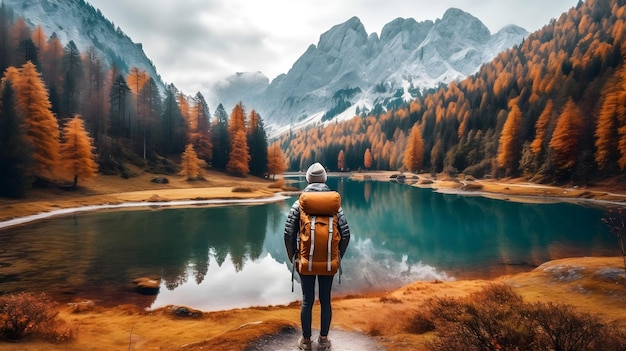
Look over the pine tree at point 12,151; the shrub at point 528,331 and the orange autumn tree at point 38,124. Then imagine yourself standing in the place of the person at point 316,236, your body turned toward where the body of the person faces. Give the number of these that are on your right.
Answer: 1

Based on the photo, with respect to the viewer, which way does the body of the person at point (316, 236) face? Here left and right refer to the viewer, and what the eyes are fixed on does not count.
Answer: facing away from the viewer

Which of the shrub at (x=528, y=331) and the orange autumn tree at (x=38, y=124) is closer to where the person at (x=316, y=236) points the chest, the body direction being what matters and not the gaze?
the orange autumn tree

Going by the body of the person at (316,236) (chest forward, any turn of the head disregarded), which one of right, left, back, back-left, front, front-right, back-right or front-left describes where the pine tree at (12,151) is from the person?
front-left

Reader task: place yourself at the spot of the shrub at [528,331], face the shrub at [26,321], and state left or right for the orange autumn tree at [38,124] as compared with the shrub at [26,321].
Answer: right

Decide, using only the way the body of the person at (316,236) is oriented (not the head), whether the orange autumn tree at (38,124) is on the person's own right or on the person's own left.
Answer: on the person's own left

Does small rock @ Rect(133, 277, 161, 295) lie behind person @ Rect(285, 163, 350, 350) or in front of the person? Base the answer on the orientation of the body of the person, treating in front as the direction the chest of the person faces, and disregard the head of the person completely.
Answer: in front

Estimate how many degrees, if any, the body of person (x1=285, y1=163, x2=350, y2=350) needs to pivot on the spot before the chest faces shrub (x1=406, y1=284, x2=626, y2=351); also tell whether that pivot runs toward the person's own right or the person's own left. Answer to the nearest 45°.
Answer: approximately 90° to the person's own right

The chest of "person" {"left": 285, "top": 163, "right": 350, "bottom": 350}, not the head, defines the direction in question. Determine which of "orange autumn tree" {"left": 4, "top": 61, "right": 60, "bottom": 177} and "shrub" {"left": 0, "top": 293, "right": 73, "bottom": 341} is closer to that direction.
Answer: the orange autumn tree

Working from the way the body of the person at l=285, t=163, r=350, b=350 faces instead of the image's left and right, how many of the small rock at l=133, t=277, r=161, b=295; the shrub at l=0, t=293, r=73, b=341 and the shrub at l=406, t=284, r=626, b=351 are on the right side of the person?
1

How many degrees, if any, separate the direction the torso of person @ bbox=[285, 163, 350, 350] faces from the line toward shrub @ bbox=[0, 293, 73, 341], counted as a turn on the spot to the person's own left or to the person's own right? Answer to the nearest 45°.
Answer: approximately 90° to the person's own left
